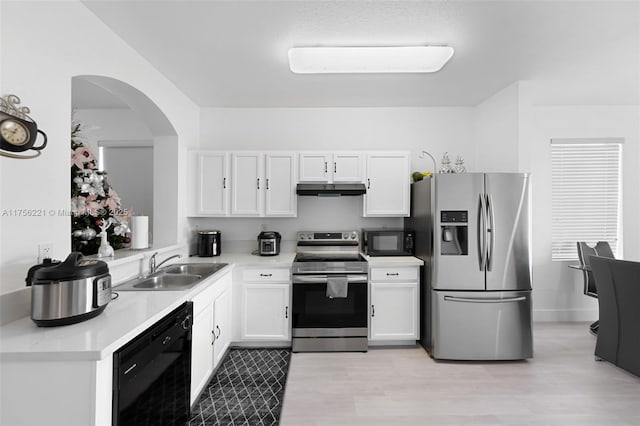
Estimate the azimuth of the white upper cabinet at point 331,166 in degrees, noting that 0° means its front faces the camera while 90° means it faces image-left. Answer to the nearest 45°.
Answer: approximately 0°

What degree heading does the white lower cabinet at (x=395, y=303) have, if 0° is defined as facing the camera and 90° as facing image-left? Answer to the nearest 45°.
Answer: approximately 0°

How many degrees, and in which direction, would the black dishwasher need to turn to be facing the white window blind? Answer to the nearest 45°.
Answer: approximately 45° to its left

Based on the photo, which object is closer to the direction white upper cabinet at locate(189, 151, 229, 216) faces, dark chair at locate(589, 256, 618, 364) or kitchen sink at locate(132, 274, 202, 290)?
the kitchen sink

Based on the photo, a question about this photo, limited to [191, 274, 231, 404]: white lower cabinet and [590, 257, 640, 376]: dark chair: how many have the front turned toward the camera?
0

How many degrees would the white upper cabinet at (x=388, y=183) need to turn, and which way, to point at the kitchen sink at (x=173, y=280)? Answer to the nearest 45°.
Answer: approximately 45° to its right
